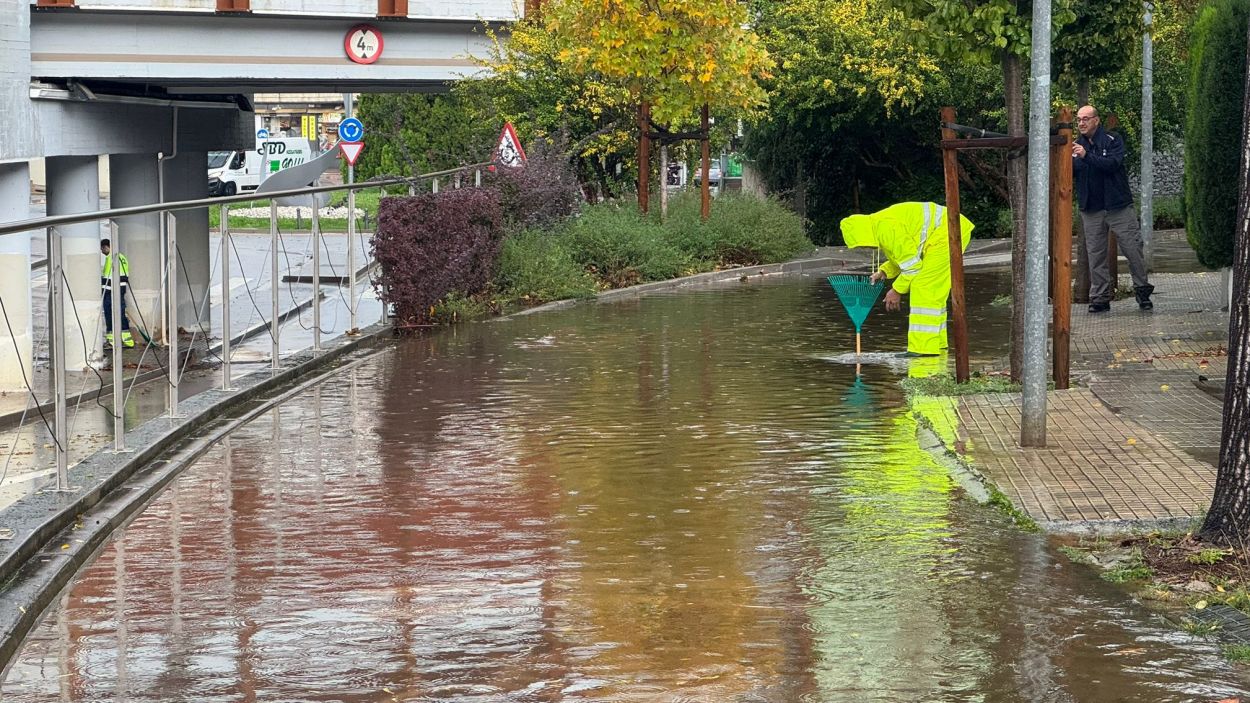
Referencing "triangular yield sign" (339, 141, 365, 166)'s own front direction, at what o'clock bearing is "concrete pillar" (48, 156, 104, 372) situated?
The concrete pillar is roughly at 12 o'clock from the triangular yield sign.

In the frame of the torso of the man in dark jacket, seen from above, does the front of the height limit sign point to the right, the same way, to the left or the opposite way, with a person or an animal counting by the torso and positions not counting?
to the left

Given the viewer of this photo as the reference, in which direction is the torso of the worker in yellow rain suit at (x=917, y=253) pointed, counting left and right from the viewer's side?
facing to the left of the viewer

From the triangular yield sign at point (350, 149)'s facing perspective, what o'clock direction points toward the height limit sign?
The height limit sign is roughly at 12 o'clock from the triangular yield sign.

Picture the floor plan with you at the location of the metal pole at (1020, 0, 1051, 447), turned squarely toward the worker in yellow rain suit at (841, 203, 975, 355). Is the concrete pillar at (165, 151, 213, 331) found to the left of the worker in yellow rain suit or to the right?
left

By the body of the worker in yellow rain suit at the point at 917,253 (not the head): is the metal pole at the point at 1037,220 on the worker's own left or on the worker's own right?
on the worker's own left

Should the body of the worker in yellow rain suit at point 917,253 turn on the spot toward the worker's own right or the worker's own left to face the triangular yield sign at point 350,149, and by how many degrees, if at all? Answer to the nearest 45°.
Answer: approximately 45° to the worker's own right

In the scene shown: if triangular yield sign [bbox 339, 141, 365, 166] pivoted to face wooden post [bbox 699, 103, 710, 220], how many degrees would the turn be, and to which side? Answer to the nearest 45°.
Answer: approximately 45° to its left

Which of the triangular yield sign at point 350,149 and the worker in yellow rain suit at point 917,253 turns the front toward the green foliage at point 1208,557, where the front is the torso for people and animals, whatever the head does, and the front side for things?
the triangular yield sign

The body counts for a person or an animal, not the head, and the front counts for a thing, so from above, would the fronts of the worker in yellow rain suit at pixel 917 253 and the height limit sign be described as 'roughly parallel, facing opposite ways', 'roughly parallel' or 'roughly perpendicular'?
roughly perpendicular

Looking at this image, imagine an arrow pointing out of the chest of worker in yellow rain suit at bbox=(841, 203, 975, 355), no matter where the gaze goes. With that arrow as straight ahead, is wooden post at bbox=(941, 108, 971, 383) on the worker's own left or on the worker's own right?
on the worker's own left

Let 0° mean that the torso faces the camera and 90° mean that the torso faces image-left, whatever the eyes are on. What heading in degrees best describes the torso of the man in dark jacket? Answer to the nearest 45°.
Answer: approximately 45°

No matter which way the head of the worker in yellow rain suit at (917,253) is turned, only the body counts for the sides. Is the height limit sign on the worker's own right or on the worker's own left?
on the worker's own right
